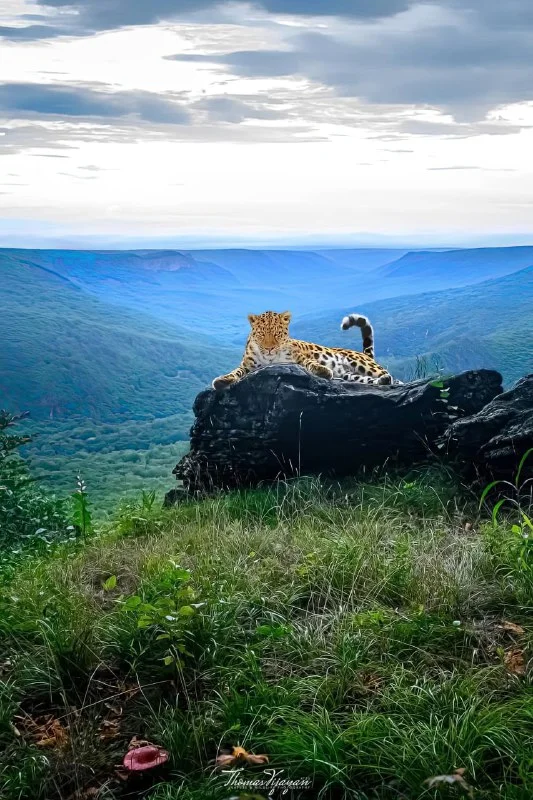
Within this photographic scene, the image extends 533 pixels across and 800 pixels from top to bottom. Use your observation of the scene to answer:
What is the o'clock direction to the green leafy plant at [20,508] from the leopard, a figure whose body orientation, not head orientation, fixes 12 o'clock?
The green leafy plant is roughly at 1 o'clock from the leopard.

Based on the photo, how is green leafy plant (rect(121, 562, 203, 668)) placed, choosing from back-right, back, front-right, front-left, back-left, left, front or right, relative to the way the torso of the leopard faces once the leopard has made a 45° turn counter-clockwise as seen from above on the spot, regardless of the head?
front
